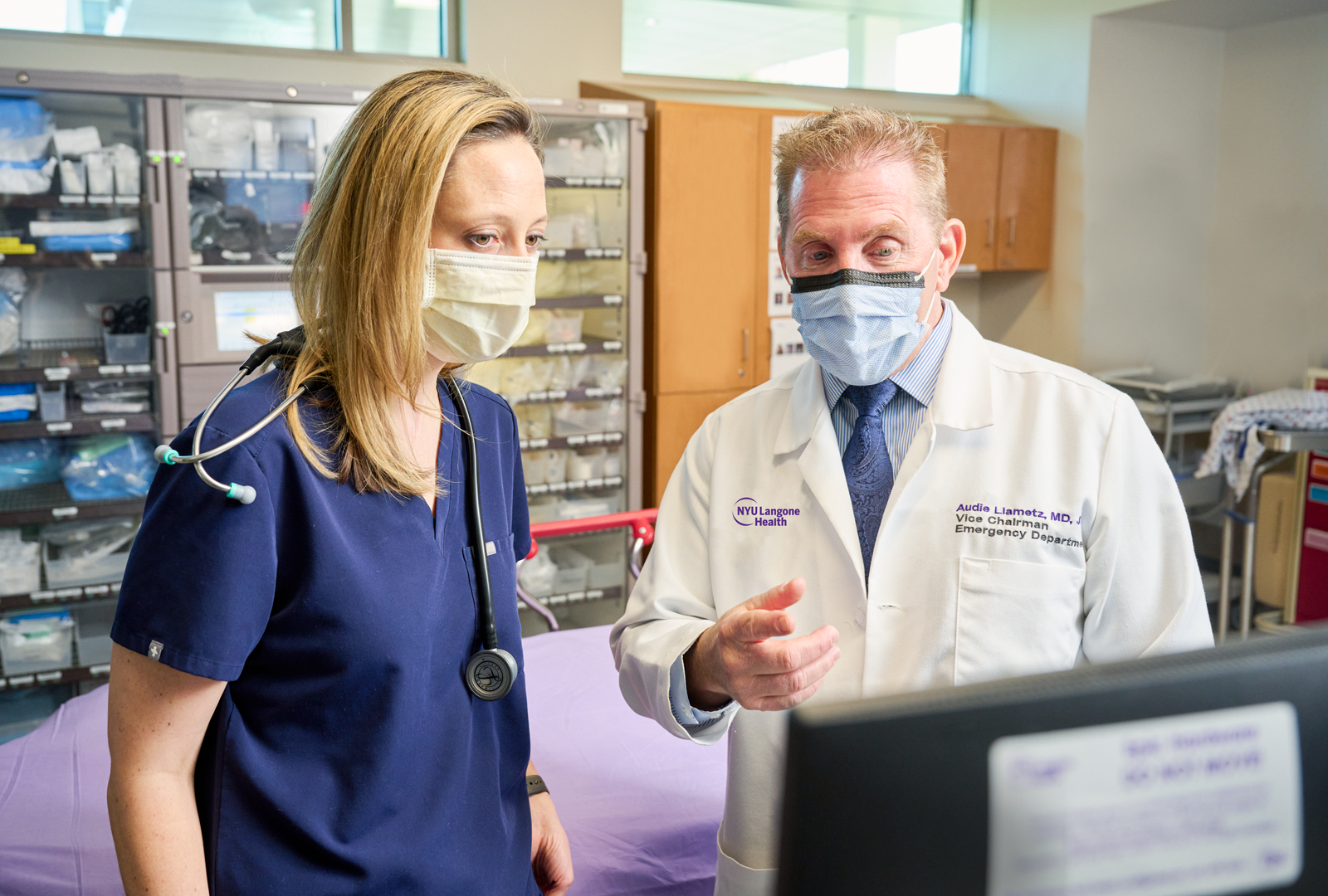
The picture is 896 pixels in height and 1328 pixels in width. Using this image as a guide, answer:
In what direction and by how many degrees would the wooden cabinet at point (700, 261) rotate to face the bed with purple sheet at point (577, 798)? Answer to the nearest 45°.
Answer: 0° — it already faces it

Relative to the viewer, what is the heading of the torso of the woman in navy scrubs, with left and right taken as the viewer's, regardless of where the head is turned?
facing the viewer and to the right of the viewer

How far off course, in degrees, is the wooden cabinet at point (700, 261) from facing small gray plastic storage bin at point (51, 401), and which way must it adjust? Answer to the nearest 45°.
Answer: approximately 45° to its right

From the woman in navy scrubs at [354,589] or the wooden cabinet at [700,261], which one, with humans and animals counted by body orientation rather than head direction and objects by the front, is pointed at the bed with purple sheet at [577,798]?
the wooden cabinet

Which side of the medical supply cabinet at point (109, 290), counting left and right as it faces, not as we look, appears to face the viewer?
front
